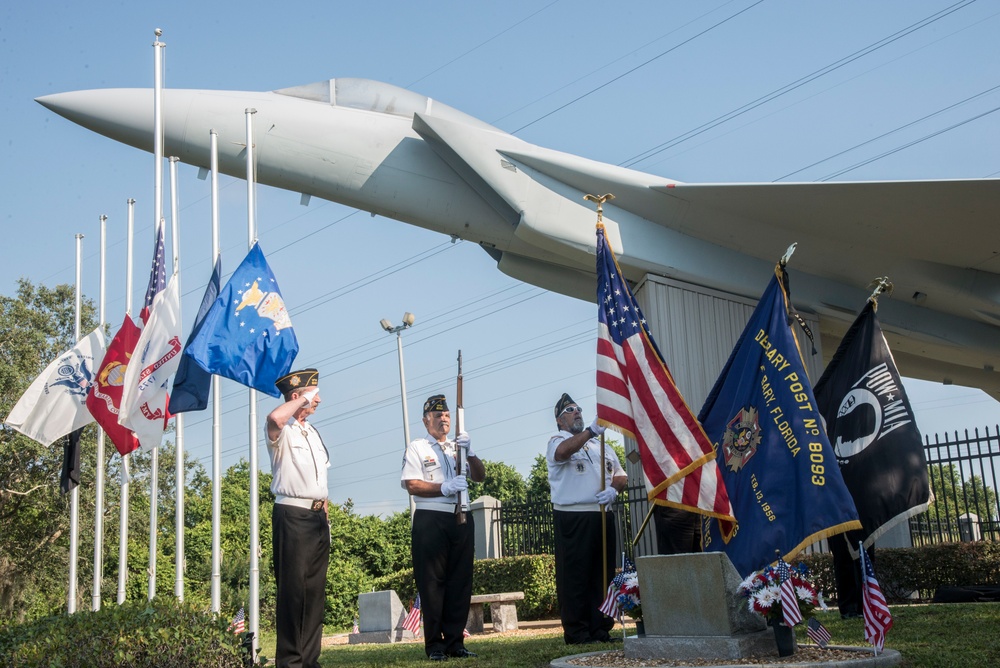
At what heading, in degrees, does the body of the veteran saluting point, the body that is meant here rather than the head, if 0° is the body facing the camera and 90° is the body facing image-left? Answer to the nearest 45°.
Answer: approximately 315°

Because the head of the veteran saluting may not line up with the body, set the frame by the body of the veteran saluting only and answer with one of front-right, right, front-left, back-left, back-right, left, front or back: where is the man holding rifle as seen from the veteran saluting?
left

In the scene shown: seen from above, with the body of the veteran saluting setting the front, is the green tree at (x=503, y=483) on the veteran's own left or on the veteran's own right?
on the veteran's own left
